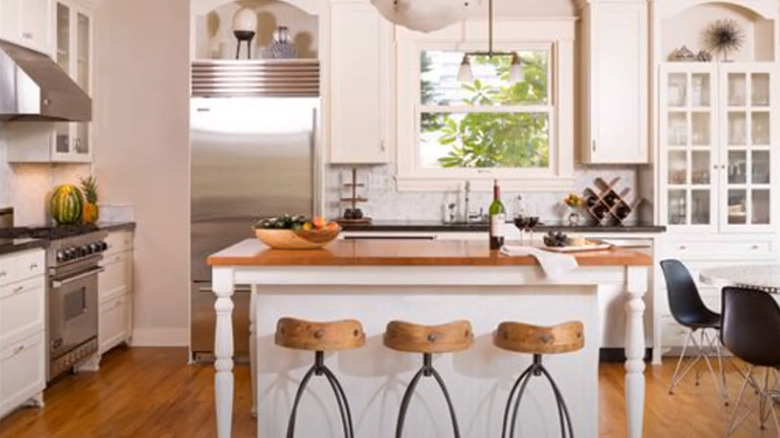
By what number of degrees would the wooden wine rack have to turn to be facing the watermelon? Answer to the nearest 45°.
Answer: approximately 90° to its right

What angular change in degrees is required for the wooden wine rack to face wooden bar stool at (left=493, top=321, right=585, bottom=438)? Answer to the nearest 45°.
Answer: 0° — it already faces it

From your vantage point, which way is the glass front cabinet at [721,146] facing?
toward the camera

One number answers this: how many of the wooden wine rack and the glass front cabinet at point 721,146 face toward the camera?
2

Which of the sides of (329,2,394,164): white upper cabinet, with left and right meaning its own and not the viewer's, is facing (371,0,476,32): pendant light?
front

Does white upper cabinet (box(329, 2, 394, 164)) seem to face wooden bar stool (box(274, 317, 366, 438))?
yes

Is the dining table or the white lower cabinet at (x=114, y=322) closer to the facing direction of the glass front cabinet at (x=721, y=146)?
the dining table

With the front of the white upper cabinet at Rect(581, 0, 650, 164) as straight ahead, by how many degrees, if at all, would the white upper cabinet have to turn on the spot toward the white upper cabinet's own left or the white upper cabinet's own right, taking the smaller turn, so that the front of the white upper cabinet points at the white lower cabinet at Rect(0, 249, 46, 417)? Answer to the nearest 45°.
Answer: approximately 45° to the white upper cabinet's own right

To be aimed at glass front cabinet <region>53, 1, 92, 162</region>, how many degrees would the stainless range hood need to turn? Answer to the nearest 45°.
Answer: approximately 135° to its left

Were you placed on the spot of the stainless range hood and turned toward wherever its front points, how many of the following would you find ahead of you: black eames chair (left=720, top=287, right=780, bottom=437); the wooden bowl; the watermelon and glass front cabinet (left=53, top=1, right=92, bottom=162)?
2

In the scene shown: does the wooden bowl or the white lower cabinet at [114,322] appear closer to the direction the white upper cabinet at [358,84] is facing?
the wooden bowl

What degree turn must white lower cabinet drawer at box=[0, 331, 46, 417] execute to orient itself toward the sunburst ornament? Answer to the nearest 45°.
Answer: approximately 45° to its left

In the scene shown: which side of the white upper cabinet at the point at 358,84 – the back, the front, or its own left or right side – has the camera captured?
front

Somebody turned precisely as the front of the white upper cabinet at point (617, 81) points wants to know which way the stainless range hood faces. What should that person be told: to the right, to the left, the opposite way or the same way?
to the left

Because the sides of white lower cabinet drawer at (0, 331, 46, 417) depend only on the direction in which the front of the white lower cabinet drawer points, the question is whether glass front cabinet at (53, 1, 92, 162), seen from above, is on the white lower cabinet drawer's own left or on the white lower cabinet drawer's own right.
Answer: on the white lower cabinet drawer's own left

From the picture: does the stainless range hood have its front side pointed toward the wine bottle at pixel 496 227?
yes

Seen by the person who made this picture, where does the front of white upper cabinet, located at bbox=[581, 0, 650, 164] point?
facing the viewer
